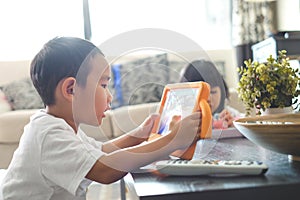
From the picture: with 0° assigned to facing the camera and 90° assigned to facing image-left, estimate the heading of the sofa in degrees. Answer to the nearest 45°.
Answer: approximately 0°

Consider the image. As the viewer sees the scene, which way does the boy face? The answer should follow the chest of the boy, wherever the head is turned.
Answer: to the viewer's right

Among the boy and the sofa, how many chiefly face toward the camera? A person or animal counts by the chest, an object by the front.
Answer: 1

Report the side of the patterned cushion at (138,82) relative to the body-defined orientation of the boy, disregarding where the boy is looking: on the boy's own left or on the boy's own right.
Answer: on the boy's own left

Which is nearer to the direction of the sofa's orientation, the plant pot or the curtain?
the plant pot

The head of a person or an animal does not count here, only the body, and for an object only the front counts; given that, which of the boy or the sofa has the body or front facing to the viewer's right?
the boy

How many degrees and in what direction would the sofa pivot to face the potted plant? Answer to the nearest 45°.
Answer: approximately 45° to its left

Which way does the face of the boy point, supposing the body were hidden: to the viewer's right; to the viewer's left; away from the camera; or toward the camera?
to the viewer's right

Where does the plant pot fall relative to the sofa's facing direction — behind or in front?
in front

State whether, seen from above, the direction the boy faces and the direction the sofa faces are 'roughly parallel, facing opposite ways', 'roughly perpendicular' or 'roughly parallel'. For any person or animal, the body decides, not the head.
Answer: roughly perpendicular

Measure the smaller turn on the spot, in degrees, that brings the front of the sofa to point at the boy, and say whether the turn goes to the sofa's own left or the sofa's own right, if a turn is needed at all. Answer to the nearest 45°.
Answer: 0° — it already faces them
